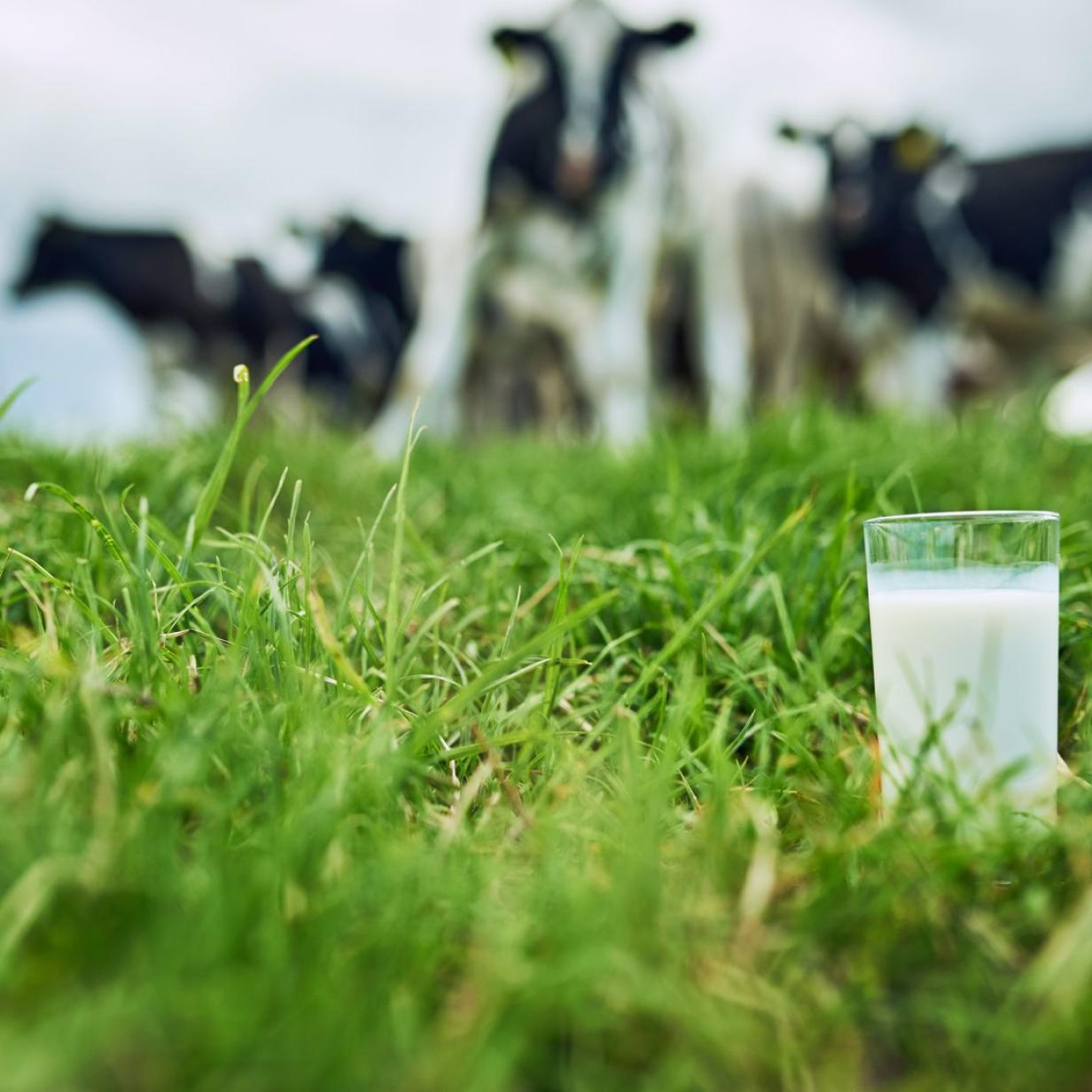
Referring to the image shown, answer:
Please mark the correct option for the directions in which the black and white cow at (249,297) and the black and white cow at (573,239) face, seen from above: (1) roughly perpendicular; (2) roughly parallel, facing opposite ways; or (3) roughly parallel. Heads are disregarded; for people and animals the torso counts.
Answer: roughly perpendicular

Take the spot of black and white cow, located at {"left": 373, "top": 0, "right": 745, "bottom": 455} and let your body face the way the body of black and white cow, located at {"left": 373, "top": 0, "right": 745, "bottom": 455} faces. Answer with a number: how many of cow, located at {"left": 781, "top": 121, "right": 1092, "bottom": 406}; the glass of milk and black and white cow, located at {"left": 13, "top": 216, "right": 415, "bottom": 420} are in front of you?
1

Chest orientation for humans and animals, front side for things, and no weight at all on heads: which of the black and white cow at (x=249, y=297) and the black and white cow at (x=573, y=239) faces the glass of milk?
the black and white cow at (x=573, y=239)

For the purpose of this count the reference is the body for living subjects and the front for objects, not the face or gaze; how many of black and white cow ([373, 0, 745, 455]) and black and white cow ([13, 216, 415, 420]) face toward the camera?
1

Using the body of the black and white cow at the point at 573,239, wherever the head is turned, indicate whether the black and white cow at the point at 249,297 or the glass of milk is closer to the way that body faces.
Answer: the glass of milk

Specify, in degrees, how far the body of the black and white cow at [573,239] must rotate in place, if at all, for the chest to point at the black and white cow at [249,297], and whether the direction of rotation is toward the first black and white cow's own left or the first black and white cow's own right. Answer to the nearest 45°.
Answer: approximately 135° to the first black and white cow's own right

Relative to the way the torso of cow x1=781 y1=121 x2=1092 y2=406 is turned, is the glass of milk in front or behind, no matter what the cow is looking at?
in front
